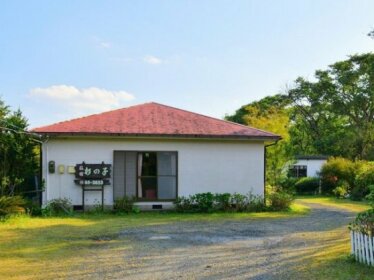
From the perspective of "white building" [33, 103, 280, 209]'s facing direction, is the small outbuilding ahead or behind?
behind

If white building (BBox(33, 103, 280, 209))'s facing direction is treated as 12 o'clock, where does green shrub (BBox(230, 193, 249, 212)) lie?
The green shrub is roughly at 11 o'clock from the white building.

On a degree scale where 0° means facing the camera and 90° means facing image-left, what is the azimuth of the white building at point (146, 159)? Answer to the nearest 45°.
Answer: approximately 0°

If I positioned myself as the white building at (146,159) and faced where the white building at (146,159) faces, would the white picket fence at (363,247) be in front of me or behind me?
in front

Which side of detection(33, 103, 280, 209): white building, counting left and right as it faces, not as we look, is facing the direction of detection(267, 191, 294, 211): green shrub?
left

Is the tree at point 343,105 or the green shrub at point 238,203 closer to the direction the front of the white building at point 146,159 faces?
the green shrub

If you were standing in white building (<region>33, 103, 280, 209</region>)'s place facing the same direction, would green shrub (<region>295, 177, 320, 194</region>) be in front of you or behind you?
behind

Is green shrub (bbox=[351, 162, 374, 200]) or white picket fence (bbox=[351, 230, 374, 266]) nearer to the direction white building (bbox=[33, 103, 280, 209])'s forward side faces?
the white picket fence

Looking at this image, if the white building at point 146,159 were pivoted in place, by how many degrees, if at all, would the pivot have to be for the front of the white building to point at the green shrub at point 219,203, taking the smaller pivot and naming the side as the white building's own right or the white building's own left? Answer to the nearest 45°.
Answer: approximately 90° to the white building's own left
